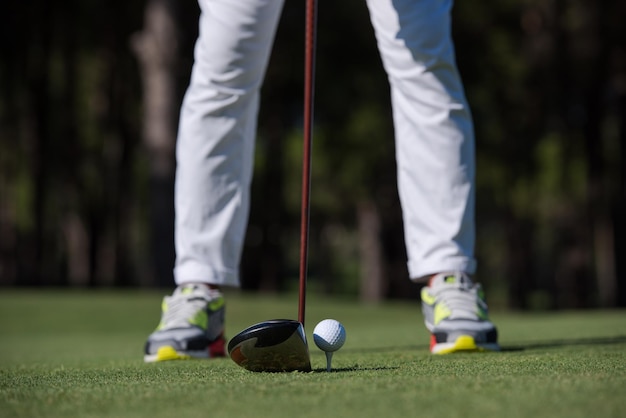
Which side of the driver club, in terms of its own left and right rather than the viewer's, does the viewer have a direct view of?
right
